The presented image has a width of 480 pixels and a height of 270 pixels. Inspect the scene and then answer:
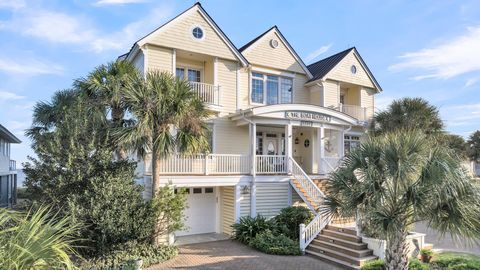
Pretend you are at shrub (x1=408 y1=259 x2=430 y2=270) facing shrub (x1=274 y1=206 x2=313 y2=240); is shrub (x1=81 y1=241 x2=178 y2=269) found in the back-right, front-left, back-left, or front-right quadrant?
front-left

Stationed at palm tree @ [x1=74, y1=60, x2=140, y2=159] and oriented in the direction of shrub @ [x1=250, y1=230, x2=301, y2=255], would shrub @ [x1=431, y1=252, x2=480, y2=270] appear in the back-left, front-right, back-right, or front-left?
front-right

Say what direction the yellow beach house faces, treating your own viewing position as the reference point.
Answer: facing the viewer and to the right of the viewer

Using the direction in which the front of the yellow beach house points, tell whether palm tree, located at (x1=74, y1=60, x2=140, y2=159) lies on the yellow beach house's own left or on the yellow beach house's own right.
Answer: on the yellow beach house's own right

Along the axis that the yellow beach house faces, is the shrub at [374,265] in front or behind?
in front

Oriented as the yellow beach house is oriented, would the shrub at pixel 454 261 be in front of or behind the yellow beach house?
in front

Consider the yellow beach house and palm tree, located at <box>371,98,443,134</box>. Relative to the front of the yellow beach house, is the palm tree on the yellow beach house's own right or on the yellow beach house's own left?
on the yellow beach house's own left

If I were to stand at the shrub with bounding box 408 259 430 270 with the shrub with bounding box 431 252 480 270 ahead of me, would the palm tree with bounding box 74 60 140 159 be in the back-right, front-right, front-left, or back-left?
back-left

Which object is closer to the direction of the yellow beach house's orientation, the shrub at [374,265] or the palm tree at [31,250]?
the shrub

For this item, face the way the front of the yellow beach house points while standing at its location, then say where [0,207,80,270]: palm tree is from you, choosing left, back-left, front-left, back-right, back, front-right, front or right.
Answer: front-right

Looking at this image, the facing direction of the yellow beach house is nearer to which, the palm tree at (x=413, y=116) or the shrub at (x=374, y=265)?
the shrub
